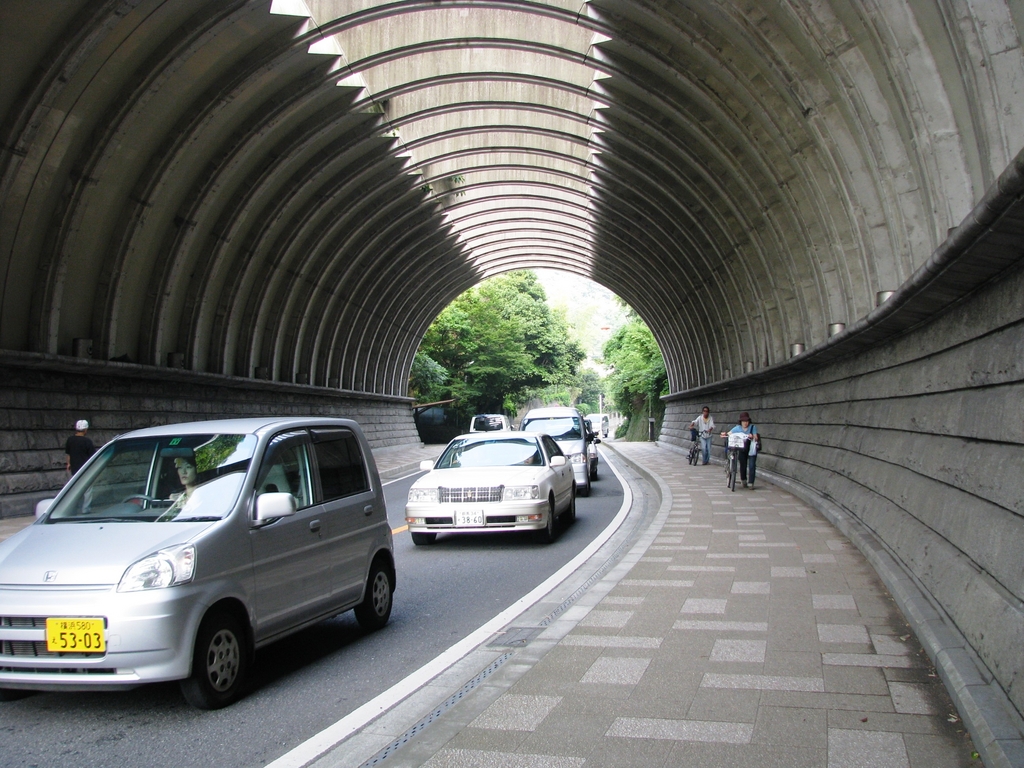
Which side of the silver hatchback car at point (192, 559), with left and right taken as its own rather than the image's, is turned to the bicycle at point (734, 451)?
back

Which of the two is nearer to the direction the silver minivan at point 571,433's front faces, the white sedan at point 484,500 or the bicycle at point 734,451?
the white sedan

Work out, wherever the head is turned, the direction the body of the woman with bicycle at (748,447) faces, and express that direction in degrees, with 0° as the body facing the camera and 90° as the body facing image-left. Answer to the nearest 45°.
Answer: approximately 0°

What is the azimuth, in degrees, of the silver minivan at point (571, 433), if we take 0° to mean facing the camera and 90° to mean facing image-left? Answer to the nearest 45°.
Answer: approximately 0°

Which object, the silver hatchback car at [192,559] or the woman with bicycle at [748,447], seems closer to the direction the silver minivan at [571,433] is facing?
the silver hatchback car
